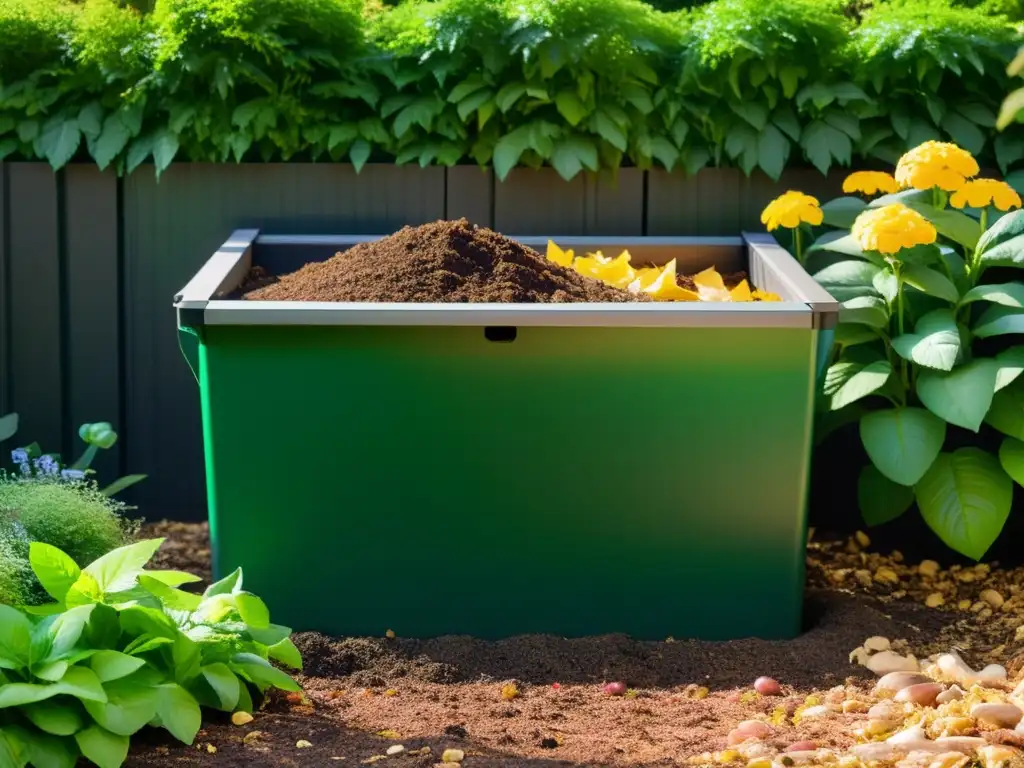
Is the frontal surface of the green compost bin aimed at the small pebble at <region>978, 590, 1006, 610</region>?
no

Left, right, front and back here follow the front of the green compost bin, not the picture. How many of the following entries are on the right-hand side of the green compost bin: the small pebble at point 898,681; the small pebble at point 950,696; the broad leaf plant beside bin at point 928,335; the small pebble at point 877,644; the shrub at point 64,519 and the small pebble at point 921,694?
1

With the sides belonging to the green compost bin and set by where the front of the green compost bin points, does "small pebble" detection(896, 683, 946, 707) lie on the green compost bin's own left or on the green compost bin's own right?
on the green compost bin's own left

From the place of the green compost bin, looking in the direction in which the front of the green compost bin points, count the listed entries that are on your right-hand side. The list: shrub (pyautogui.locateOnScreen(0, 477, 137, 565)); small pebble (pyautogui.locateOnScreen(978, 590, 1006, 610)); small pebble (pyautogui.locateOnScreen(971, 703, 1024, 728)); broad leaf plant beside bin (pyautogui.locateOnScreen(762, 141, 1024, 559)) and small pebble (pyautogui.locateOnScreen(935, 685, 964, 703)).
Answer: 1

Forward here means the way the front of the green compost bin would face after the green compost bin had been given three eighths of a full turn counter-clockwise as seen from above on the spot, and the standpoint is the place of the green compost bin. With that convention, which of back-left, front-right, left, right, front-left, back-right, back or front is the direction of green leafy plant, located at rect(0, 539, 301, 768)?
back

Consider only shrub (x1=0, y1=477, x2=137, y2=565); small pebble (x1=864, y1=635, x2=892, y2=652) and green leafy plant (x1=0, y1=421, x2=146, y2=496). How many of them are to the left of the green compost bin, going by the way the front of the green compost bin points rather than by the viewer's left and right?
1

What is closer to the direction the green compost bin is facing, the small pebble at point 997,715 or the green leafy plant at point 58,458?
the small pebble

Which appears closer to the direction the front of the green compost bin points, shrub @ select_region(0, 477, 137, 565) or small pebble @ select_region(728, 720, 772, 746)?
the small pebble

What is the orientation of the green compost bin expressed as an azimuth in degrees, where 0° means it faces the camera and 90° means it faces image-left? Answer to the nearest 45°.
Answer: approximately 0°

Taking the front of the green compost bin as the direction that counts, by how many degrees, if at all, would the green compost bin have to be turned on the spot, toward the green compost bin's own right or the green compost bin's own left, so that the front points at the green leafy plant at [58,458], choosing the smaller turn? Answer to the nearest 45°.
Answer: approximately 135° to the green compost bin's own right

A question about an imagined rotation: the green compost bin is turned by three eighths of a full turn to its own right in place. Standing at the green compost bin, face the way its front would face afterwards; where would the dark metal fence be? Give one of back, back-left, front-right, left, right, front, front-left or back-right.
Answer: front

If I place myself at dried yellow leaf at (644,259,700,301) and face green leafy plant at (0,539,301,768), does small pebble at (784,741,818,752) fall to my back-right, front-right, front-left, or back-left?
front-left

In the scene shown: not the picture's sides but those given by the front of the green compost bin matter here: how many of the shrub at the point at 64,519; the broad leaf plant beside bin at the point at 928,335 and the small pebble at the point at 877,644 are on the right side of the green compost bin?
1

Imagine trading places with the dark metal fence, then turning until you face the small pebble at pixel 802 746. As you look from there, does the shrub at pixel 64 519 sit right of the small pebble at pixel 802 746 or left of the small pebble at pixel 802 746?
right

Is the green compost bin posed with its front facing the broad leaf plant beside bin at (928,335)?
no

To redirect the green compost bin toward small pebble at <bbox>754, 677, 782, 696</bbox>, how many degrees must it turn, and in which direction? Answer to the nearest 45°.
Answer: approximately 45° to its left

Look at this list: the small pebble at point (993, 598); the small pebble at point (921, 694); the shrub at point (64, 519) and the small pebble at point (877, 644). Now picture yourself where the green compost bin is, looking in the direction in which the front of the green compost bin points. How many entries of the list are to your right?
1

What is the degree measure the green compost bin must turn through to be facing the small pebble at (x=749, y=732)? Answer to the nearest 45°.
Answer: approximately 45° to its left

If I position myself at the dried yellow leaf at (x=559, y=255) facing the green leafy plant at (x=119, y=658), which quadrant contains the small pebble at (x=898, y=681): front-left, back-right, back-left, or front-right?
front-left

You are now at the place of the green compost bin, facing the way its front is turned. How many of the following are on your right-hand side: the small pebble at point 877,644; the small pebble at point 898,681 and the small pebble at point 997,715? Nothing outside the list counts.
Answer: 0
